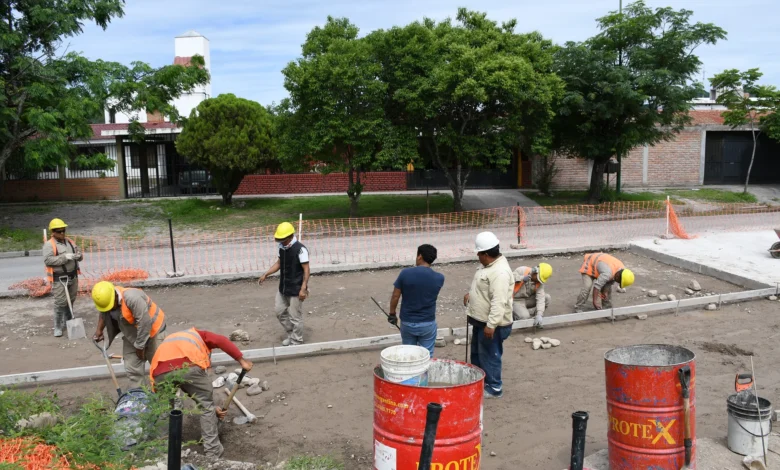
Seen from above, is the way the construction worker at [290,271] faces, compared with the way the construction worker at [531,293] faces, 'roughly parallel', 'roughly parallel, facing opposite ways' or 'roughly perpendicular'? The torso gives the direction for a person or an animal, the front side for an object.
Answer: roughly perpendicular

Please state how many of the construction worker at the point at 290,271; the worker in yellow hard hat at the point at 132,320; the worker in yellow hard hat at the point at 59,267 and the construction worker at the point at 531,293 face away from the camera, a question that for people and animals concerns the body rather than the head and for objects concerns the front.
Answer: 0

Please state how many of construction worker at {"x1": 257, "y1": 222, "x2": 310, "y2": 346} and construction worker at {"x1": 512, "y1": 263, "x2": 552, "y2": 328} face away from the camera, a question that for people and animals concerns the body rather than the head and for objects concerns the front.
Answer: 0

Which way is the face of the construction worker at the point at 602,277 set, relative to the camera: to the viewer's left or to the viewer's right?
to the viewer's right

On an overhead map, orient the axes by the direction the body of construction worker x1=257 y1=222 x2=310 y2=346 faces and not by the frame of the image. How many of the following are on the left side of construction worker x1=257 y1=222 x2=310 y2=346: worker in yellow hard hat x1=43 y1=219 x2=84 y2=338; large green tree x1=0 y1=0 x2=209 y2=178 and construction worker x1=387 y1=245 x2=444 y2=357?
1

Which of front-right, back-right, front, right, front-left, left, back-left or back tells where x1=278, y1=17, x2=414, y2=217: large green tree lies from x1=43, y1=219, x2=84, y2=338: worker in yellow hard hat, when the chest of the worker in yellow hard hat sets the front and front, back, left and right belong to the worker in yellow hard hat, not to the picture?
left

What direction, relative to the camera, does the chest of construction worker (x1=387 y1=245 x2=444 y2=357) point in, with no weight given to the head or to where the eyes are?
away from the camera

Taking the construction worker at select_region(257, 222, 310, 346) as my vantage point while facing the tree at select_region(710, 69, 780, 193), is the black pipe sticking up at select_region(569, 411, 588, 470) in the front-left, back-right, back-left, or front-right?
back-right

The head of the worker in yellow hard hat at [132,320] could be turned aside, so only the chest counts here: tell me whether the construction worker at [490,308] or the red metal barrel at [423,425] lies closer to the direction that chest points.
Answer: the red metal barrel

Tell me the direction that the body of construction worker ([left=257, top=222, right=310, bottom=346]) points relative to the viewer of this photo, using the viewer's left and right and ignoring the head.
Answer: facing the viewer and to the left of the viewer

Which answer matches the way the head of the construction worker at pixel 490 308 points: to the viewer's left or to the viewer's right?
to the viewer's left

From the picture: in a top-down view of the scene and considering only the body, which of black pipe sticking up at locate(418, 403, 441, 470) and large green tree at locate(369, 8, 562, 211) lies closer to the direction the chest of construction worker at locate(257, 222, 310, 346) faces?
the black pipe sticking up
